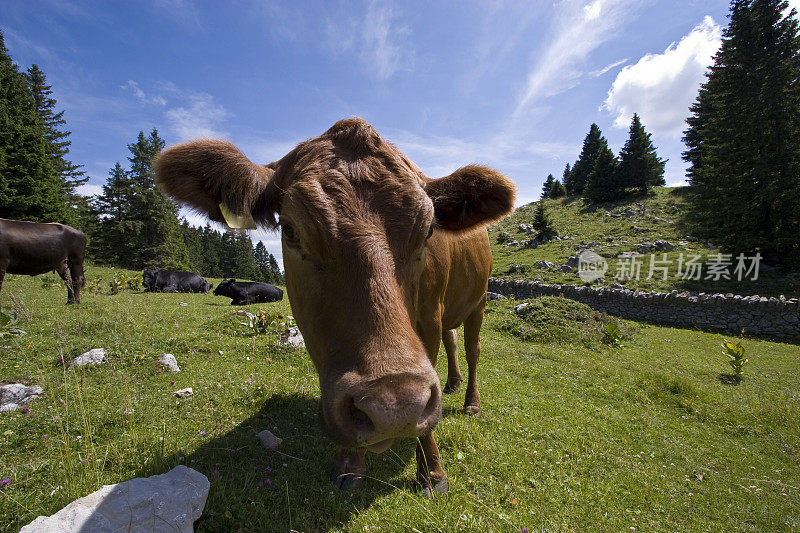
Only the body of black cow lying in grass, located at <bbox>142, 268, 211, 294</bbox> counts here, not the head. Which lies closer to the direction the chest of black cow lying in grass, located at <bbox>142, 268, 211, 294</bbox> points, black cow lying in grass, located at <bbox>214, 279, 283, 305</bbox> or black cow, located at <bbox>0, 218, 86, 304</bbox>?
the black cow

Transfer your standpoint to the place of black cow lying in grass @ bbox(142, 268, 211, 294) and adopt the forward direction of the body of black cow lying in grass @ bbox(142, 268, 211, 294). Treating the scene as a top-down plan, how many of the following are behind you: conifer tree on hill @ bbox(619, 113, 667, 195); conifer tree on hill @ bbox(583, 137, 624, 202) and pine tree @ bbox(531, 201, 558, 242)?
3

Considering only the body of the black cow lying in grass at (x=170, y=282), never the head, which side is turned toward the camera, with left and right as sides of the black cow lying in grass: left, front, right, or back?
left

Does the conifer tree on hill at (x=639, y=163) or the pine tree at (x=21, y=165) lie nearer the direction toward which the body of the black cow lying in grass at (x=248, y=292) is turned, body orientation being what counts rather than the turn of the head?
the pine tree

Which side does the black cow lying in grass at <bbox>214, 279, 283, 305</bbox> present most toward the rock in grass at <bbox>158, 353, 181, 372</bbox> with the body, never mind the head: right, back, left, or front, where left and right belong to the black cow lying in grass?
left

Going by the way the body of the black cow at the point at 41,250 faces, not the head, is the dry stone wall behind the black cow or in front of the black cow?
behind

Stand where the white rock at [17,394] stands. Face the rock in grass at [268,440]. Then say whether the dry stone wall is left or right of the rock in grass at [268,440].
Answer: left

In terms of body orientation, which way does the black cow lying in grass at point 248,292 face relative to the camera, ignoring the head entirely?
to the viewer's left

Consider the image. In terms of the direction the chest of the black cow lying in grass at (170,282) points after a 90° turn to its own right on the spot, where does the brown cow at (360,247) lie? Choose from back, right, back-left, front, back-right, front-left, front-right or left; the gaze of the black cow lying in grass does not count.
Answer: back

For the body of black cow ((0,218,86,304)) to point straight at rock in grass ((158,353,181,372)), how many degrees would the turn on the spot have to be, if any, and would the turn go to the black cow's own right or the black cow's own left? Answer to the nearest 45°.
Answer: approximately 90° to the black cow's own left

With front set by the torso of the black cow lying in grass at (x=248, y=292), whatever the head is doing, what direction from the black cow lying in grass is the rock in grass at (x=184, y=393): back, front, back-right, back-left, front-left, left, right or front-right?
left
